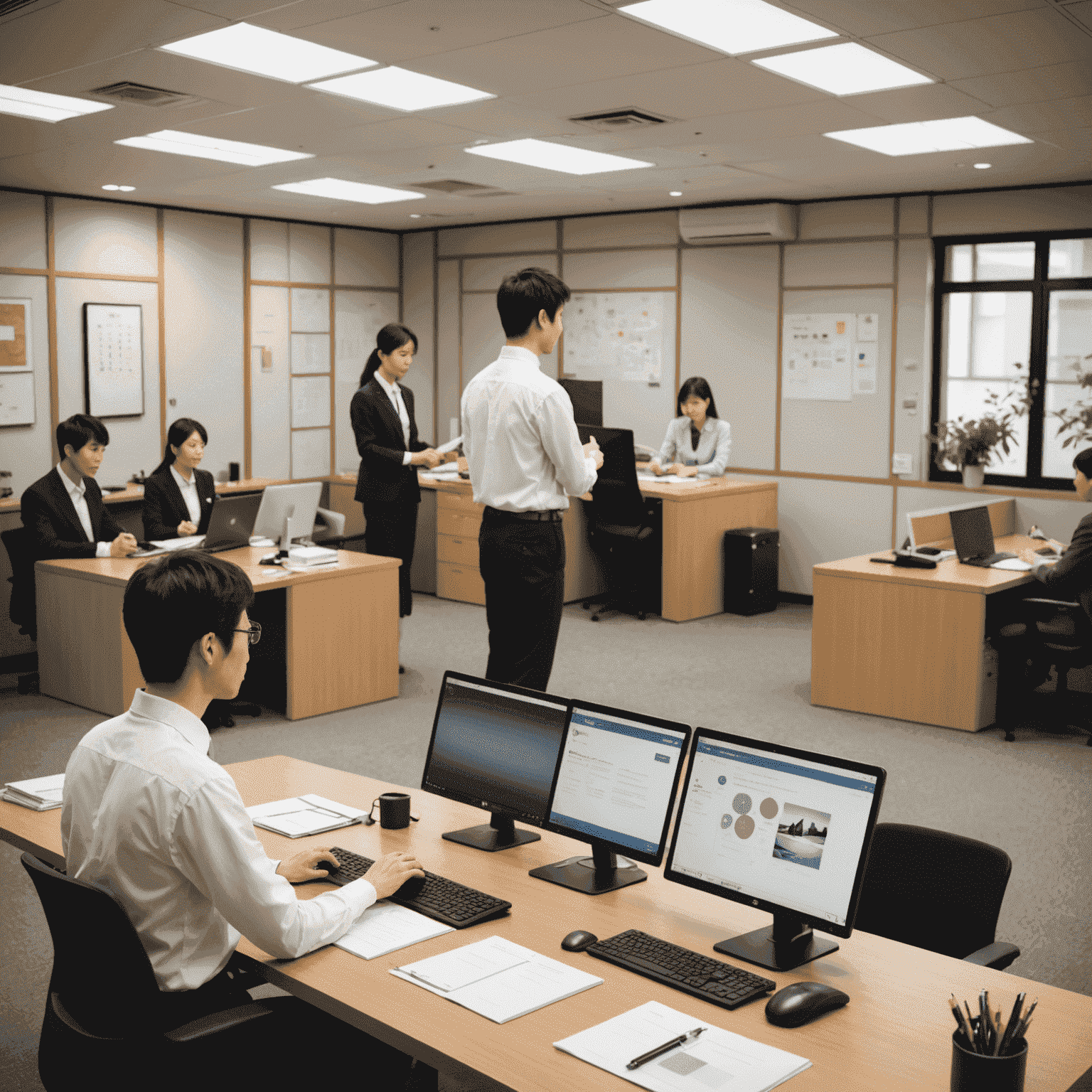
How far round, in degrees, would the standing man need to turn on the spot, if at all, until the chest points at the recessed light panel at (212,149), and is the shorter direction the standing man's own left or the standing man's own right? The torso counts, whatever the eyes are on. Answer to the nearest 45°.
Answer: approximately 90° to the standing man's own left

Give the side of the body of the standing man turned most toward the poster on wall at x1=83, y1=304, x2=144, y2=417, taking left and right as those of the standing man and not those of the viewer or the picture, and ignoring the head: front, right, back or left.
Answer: left

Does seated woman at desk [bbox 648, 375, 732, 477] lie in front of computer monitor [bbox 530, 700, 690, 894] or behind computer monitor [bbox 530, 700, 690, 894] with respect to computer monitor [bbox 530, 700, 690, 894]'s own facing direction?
behind

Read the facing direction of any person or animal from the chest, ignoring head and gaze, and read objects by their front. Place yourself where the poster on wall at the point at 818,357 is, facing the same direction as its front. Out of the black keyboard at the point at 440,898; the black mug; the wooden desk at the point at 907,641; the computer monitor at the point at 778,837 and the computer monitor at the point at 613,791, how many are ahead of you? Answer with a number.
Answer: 5

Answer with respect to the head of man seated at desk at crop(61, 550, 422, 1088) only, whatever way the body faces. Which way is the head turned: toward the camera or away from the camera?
away from the camera

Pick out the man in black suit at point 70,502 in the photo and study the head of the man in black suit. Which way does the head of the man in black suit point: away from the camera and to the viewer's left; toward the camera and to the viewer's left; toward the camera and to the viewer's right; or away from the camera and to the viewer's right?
toward the camera and to the viewer's right

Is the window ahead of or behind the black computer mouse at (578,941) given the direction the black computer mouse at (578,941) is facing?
ahead

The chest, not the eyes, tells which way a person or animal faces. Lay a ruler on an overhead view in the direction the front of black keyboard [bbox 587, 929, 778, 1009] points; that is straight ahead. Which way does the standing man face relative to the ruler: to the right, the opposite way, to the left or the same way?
the opposite way

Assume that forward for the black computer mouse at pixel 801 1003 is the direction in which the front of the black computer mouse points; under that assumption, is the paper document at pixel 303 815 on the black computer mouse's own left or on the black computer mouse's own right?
on the black computer mouse's own left
